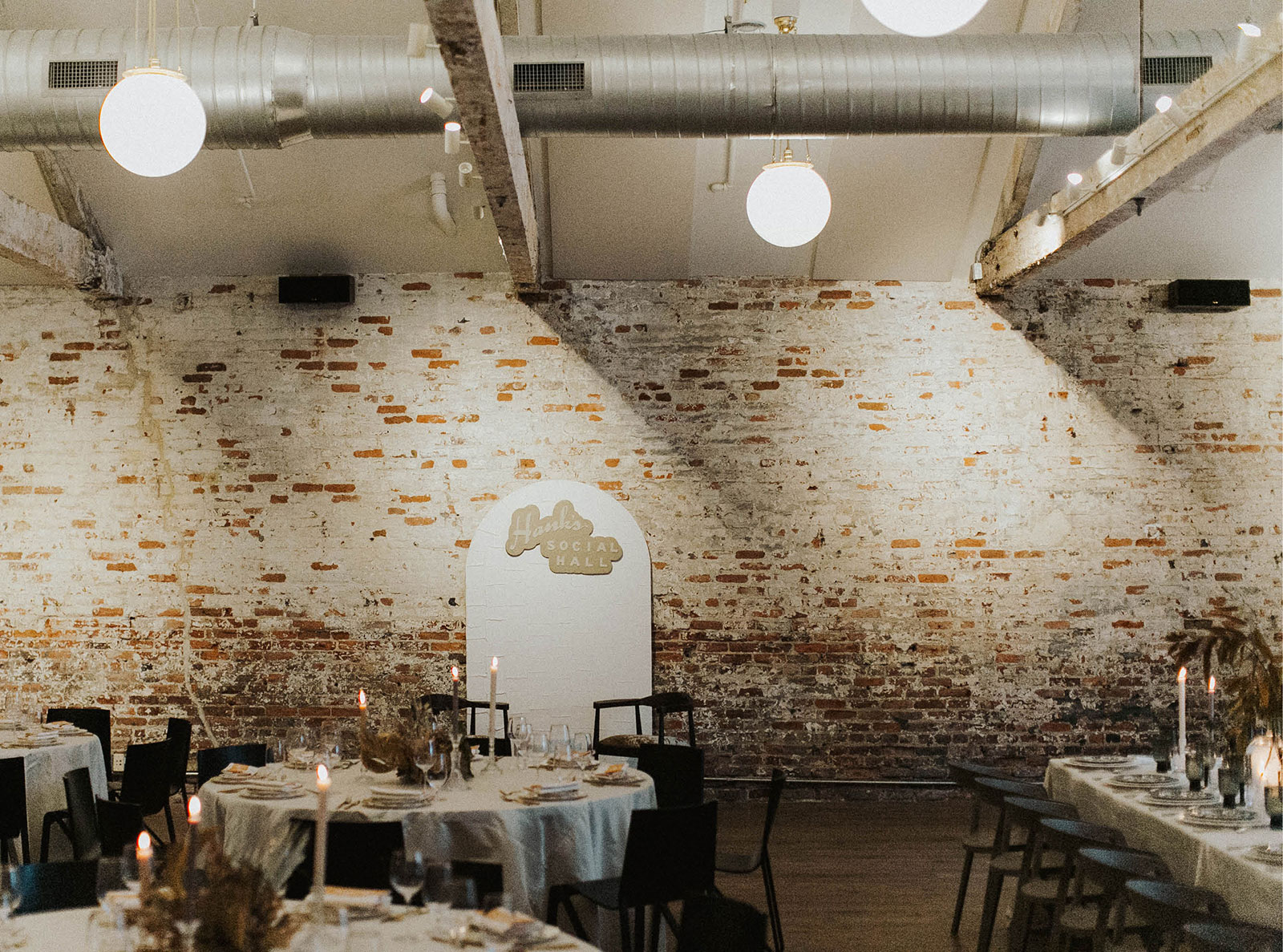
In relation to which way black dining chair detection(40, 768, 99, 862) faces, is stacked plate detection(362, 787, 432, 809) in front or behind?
behind

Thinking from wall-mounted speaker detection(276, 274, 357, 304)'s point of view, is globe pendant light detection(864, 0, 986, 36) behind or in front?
in front

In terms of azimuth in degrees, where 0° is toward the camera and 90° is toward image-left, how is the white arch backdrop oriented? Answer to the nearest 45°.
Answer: approximately 0°

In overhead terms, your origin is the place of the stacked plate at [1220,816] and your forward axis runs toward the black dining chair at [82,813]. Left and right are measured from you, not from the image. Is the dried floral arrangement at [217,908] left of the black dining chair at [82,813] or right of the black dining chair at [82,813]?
left

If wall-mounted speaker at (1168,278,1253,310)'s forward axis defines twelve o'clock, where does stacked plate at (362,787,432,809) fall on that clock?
The stacked plate is roughly at 1 o'clock from the wall-mounted speaker.

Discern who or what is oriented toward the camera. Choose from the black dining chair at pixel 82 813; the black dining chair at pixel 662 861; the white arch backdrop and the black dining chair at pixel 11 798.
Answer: the white arch backdrop

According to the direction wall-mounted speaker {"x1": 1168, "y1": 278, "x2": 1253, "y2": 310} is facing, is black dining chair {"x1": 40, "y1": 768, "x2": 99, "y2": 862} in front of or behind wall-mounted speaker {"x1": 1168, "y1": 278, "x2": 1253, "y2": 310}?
in front

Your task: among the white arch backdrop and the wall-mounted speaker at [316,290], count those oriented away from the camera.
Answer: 0

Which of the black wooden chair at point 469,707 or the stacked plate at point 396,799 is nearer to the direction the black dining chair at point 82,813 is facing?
the black wooden chair

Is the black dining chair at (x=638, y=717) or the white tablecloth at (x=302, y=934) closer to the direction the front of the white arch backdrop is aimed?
the white tablecloth

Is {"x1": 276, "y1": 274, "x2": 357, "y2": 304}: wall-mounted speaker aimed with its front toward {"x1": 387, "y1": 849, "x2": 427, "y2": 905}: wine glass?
yes

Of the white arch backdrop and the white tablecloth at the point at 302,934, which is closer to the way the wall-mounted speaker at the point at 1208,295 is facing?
the white tablecloth
